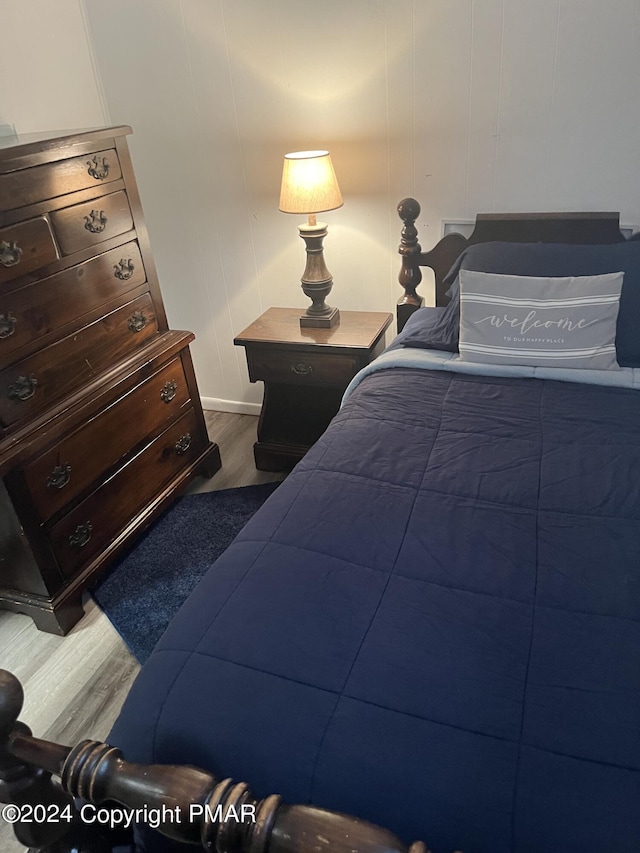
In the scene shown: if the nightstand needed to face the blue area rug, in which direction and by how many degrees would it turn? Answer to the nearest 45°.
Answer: approximately 45° to its right

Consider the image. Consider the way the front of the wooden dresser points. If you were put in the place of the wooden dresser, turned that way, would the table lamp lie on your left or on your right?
on your left

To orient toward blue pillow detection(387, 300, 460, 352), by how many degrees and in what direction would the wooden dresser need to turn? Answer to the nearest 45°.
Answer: approximately 45° to its left

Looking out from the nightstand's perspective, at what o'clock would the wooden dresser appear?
The wooden dresser is roughly at 2 o'clock from the nightstand.

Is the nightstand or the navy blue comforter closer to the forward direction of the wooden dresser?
the navy blue comforter

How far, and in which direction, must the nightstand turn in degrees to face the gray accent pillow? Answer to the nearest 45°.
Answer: approximately 45° to its left

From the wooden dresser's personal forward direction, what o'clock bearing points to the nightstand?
The nightstand is roughly at 10 o'clock from the wooden dresser.

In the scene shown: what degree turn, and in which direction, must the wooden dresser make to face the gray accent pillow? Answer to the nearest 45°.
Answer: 0° — it already faces it

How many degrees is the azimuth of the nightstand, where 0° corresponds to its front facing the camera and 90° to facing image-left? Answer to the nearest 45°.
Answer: approximately 0°

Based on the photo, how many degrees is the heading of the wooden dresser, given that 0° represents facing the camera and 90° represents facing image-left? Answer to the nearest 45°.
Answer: approximately 315°

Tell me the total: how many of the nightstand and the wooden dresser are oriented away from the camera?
0

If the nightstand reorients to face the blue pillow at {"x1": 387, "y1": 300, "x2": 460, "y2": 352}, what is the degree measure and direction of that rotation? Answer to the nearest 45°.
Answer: approximately 45° to its left
